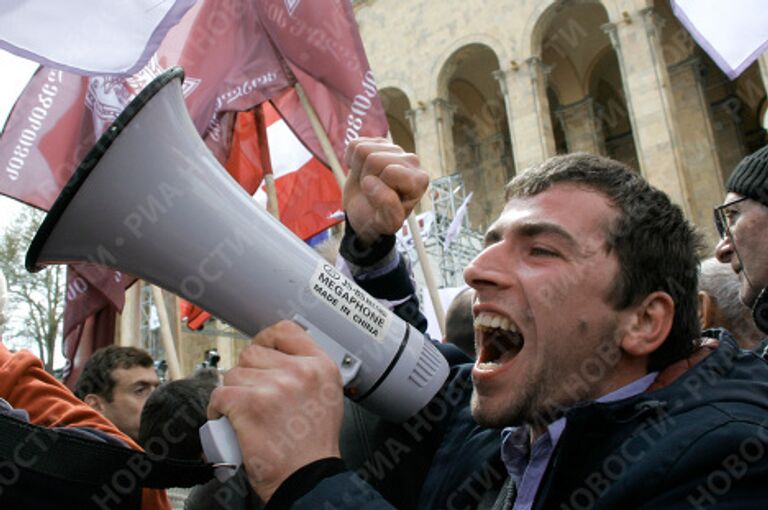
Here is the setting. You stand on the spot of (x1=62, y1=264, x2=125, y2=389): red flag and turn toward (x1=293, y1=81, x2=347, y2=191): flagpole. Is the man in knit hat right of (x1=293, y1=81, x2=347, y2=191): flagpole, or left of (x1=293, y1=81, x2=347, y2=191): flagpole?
right
